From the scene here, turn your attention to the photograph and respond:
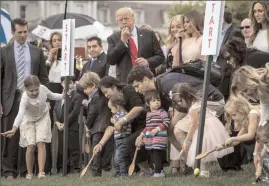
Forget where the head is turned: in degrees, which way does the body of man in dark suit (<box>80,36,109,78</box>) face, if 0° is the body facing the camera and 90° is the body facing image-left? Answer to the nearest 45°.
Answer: approximately 45°

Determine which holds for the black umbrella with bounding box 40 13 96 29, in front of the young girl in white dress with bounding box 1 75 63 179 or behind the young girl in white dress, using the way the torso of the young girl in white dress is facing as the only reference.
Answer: behind

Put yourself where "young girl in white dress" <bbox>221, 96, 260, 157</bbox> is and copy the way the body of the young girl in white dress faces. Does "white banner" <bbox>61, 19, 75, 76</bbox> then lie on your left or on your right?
on your right

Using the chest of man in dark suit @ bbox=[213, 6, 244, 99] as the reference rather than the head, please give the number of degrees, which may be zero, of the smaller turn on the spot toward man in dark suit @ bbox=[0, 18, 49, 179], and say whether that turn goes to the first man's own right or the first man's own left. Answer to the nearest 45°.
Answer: approximately 45° to the first man's own right

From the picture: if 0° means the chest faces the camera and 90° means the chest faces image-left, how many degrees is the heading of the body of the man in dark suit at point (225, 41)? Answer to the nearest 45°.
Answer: approximately 45°

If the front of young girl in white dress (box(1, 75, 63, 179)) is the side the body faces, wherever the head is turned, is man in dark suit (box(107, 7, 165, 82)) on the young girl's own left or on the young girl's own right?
on the young girl's own left
